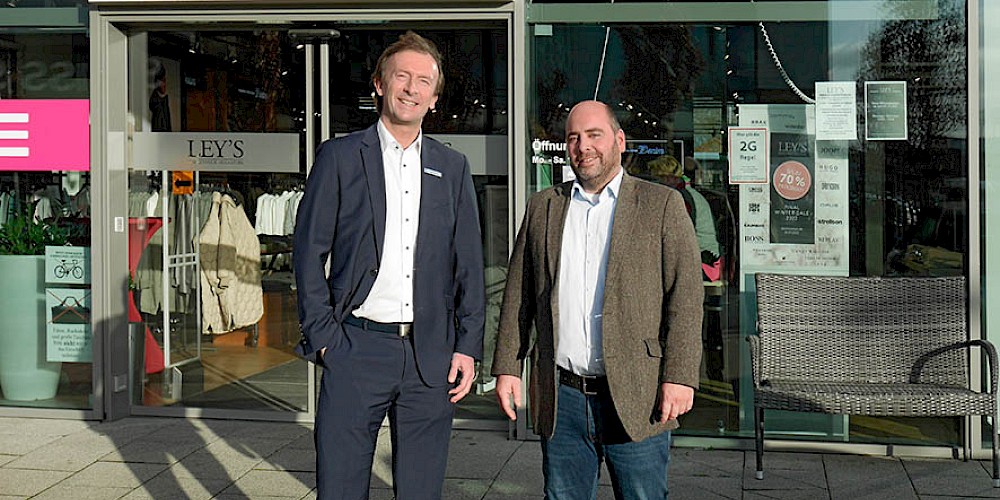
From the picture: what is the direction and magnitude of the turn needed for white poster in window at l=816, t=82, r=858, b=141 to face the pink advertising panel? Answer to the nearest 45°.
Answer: approximately 90° to its right

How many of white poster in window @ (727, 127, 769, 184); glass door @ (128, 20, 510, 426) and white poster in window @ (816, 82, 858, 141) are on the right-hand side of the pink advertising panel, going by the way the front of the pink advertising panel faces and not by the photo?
0

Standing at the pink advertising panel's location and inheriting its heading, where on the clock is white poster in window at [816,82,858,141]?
The white poster in window is roughly at 10 o'clock from the pink advertising panel.

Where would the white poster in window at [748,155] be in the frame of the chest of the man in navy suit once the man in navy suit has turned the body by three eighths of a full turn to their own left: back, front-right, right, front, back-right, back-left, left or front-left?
front

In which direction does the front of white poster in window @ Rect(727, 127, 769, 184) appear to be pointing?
toward the camera

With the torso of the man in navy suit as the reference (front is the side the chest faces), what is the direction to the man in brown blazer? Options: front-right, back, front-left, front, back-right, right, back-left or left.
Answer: left

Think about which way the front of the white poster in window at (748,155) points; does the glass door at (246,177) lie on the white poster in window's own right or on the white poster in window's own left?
on the white poster in window's own right

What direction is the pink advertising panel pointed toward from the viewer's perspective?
toward the camera

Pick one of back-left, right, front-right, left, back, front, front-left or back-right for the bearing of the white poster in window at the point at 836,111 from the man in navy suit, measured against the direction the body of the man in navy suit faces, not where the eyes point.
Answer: back-left

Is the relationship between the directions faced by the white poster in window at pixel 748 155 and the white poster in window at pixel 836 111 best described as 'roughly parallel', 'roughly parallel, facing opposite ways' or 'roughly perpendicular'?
roughly parallel

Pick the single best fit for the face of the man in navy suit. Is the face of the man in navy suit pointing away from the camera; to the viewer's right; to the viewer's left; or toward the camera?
toward the camera

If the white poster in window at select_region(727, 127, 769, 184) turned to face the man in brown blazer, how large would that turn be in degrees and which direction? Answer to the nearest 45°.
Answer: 0° — it already faces them

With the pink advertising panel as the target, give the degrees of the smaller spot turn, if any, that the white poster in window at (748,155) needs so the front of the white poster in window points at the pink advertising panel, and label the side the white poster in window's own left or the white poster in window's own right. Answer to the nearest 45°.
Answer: approximately 90° to the white poster in window's own right

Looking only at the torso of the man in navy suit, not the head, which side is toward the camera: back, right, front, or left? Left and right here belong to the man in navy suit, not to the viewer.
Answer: front
